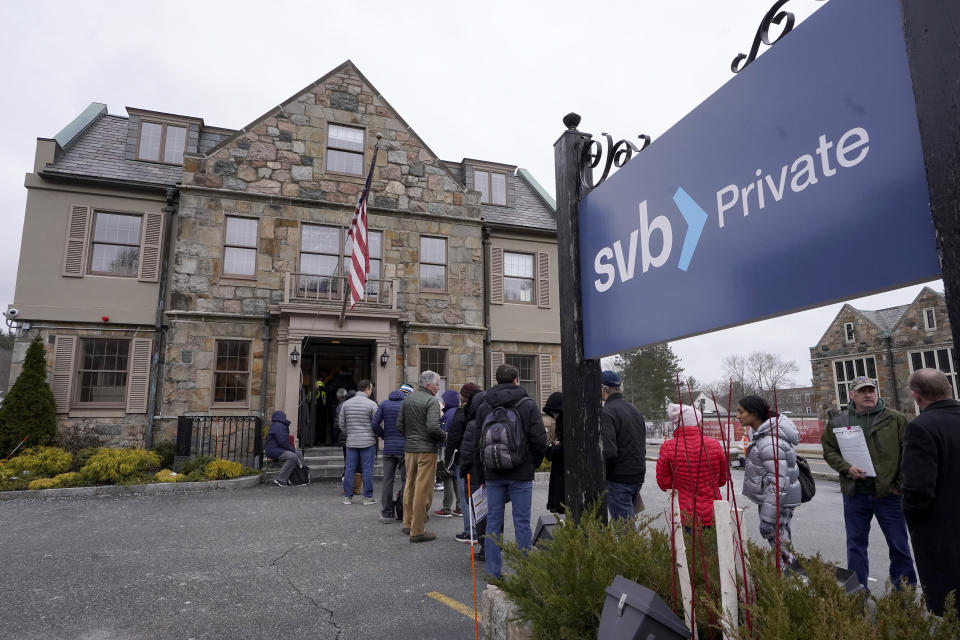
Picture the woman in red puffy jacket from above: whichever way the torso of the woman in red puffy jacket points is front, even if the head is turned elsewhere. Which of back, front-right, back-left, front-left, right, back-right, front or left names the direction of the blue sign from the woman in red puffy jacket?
back

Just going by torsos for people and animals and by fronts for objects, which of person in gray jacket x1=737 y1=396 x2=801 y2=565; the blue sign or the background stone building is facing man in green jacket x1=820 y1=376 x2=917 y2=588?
the background stone building

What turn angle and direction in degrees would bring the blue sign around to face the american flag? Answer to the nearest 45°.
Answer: approximately 90° to its right

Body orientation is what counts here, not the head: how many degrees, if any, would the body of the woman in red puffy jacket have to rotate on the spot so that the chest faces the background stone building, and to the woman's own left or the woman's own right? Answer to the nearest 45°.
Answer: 0° — they already face it

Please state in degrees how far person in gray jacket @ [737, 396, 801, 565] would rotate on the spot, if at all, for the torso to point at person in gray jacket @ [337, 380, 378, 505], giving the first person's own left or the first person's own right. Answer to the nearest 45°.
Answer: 0° — they already face them

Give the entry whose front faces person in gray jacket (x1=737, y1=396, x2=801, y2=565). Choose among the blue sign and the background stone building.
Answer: the background stone building

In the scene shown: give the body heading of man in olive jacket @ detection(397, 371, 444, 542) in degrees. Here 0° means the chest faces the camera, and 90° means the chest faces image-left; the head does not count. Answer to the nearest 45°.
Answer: approximately 225°

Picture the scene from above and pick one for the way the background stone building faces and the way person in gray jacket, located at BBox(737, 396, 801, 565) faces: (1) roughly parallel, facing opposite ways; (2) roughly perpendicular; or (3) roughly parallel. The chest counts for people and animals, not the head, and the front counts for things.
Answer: roughly perpendicular

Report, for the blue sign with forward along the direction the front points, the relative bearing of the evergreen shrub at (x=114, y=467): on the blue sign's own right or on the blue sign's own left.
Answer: on the blue sign's own right

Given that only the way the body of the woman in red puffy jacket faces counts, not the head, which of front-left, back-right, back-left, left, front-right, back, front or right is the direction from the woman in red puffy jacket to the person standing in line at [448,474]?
front-left

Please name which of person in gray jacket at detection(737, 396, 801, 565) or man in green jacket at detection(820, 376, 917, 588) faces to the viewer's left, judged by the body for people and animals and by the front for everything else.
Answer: the person in gray jacket

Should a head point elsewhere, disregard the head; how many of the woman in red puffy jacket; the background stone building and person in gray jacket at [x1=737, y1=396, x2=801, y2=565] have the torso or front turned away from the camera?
1

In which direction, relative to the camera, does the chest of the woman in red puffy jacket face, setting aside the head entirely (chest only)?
away from the camera

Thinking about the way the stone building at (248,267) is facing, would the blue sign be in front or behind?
in front

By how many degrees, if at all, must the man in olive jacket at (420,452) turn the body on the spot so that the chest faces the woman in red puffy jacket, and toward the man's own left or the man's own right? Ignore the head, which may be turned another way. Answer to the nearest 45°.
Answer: approximately 90° to the man's own right
